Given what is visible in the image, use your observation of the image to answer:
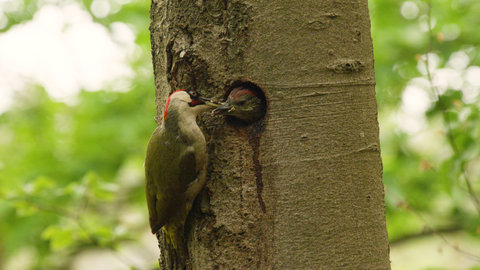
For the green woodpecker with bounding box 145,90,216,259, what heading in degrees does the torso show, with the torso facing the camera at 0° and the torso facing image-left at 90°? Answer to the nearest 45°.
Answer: approximately 270°
